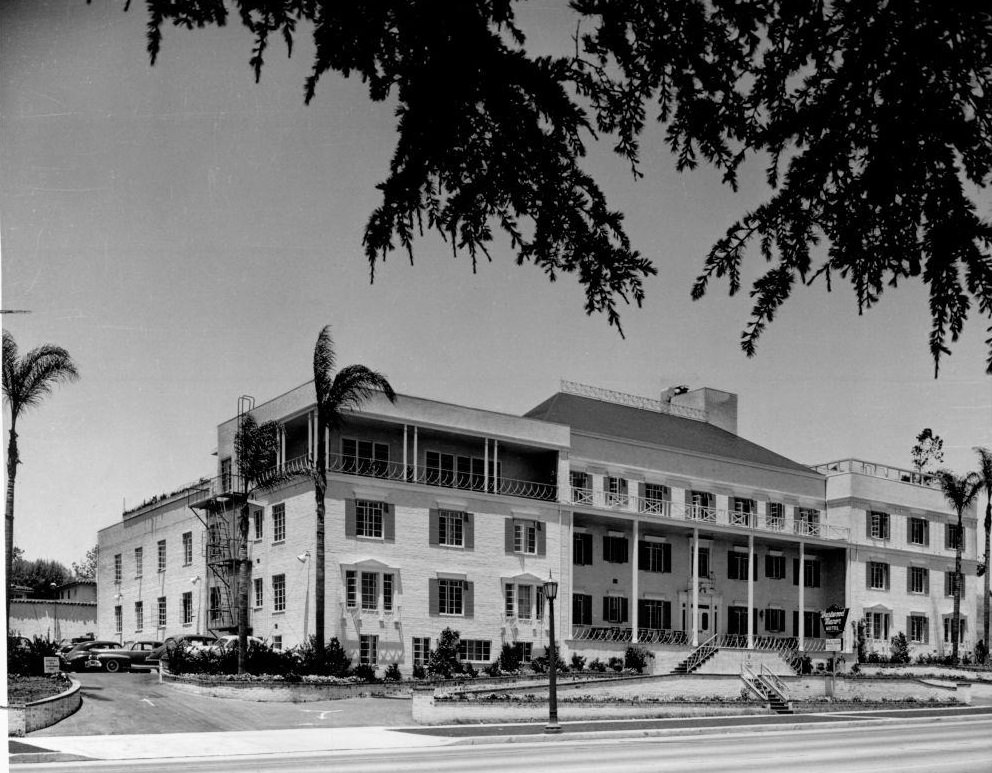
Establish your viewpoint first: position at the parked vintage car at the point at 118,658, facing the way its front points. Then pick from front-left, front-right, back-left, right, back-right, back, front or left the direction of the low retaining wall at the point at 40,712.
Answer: front-left

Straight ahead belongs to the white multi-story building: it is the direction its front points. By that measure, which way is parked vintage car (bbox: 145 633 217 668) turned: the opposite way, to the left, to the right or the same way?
to the right

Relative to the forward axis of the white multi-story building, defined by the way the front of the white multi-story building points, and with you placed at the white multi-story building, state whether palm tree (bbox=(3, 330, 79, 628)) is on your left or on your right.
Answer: on your right

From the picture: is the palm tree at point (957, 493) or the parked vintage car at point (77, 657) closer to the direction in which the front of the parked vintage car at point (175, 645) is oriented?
the parked vintage car

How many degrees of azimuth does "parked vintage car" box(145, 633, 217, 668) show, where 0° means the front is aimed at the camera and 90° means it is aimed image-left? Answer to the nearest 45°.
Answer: approximately 45°

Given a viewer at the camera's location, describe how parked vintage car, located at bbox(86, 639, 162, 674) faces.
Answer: facing the viewer and to the left of the viewer

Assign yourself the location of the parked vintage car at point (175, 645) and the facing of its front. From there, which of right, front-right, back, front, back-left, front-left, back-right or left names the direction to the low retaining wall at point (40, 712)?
front-left

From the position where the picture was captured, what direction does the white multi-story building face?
facing the viewer and to the right of the viewer

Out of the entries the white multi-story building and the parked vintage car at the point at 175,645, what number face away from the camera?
0

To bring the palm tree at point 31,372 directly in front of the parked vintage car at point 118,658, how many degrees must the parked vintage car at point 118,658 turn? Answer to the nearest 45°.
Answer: approximately 45° to its left

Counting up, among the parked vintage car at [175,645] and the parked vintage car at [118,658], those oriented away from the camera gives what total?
0
